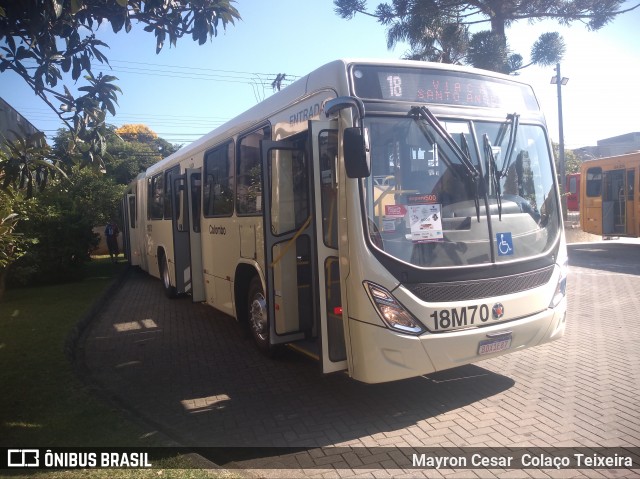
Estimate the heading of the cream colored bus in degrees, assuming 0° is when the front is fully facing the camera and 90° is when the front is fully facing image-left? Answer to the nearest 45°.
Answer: approximately 315°

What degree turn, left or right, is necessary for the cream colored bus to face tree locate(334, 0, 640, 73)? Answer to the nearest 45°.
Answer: approximately 135° to its left
